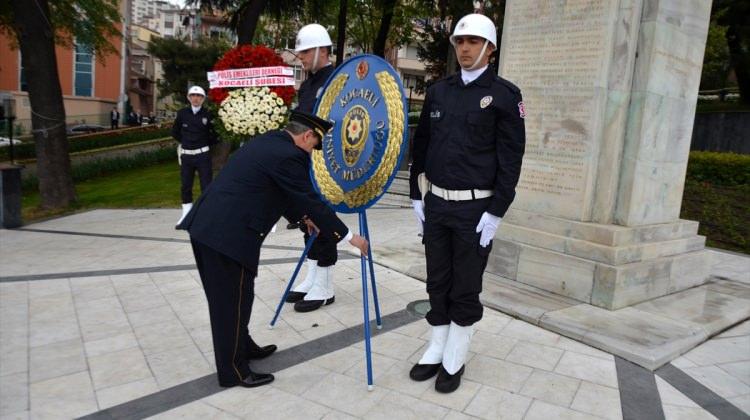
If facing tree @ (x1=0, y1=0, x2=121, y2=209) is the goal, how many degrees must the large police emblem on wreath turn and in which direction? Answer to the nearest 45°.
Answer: approximately 90° to its right

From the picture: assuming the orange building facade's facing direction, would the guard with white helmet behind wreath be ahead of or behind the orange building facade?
ahead

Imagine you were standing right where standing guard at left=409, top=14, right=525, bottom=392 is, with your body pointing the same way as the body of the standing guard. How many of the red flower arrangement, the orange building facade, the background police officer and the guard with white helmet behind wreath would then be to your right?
4

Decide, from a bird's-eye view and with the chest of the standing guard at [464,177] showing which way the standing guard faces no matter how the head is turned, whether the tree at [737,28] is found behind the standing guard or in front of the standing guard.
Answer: behind

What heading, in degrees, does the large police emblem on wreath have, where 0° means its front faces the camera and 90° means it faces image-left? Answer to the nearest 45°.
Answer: approximately 45°

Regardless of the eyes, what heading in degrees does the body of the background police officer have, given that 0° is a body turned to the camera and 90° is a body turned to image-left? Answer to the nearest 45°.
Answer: approximately 0°
